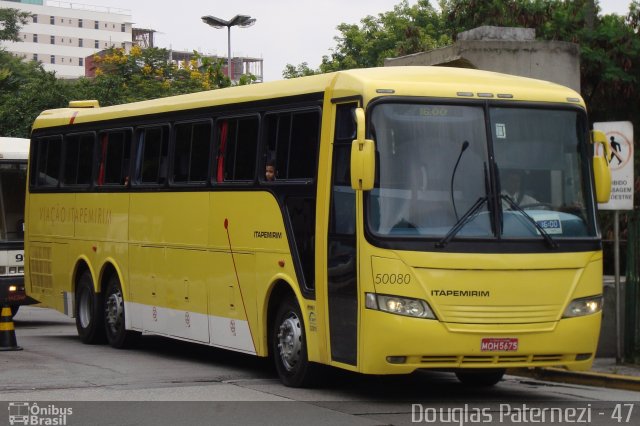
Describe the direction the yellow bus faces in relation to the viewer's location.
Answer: facing the viewer and to the right of the viewer

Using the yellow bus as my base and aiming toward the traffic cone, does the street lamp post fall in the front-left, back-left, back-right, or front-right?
front-right

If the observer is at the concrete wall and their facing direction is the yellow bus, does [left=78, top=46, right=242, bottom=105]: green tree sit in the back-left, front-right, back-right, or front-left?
back-right

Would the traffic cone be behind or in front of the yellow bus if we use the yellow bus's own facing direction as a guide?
behind

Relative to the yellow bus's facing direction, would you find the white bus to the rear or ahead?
to the rear

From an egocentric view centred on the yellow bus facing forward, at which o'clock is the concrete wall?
The concrete wall is roughly at 8 o'clock from the yellow bus.

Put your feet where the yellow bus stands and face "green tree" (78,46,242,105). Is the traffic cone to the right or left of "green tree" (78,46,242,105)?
left

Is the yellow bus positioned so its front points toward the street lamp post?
no

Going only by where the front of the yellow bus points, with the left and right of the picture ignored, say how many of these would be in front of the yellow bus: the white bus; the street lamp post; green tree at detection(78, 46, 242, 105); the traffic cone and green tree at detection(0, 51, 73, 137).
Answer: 0

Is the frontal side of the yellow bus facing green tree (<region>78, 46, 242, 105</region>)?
no

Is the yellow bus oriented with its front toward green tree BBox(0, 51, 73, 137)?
no

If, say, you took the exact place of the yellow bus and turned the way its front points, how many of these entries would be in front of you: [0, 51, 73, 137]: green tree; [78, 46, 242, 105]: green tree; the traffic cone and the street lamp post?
0
